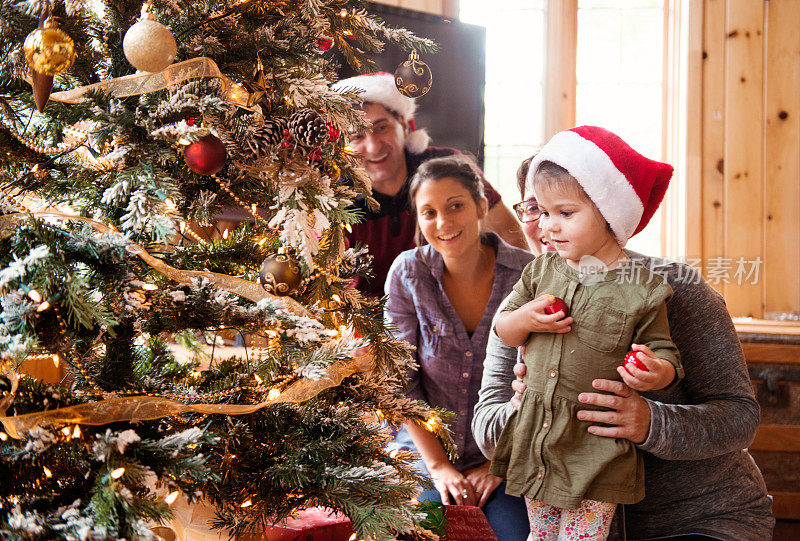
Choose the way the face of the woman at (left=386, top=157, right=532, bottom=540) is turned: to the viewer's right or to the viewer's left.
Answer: to the viewer's left

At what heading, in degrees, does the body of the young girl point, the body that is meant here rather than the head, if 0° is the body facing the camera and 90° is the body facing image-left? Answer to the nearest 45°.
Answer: approximately 45°

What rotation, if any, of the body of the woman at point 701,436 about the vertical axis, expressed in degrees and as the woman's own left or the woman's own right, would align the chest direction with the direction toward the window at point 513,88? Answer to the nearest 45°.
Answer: approximately 135° to the woman's own right

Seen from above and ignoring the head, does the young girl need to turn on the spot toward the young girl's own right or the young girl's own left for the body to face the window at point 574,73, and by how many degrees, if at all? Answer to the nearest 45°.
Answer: approximately 135° to the young girl's own right
